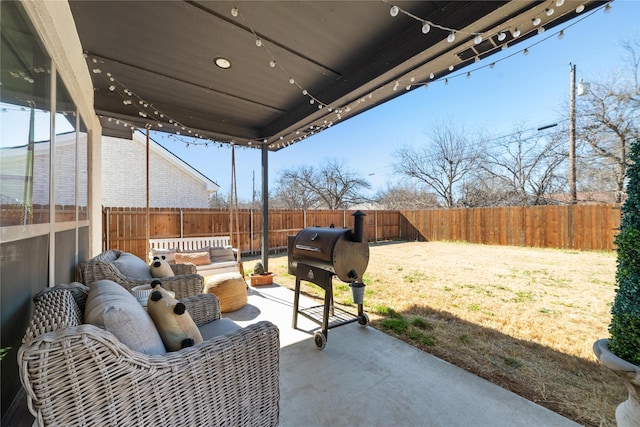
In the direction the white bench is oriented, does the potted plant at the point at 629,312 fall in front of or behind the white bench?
in front

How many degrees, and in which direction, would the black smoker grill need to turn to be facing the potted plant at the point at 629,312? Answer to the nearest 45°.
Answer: approximately 90° to its left

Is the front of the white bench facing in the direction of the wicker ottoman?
yes

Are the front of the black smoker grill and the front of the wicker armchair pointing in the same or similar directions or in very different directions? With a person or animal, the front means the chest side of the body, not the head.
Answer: very different directions

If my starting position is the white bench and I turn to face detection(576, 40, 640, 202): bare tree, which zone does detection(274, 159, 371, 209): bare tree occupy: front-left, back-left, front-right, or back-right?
front-left

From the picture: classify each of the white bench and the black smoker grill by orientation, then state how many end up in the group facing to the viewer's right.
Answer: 0

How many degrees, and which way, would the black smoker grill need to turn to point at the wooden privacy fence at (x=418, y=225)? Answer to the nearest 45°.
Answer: approximately 180°

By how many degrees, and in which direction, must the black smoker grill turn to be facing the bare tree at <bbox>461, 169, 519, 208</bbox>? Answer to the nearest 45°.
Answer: approximately 180°

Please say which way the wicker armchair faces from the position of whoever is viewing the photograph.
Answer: facing to the right of the viewer

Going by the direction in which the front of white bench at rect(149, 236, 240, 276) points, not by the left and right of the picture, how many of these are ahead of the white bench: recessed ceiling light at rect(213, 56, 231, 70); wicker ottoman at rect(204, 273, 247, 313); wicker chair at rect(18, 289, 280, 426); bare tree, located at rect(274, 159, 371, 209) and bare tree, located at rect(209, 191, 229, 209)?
3

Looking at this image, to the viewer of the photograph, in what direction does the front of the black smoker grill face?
facing the viewer and to the left of the viewer

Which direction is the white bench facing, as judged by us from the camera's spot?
facing the viewer

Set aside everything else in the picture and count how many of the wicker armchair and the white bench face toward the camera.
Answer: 1

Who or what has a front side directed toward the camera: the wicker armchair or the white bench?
the white bench

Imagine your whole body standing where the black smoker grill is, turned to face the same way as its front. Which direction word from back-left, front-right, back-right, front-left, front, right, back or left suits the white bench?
right

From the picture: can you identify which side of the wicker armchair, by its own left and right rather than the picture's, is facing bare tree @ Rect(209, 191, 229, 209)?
left
